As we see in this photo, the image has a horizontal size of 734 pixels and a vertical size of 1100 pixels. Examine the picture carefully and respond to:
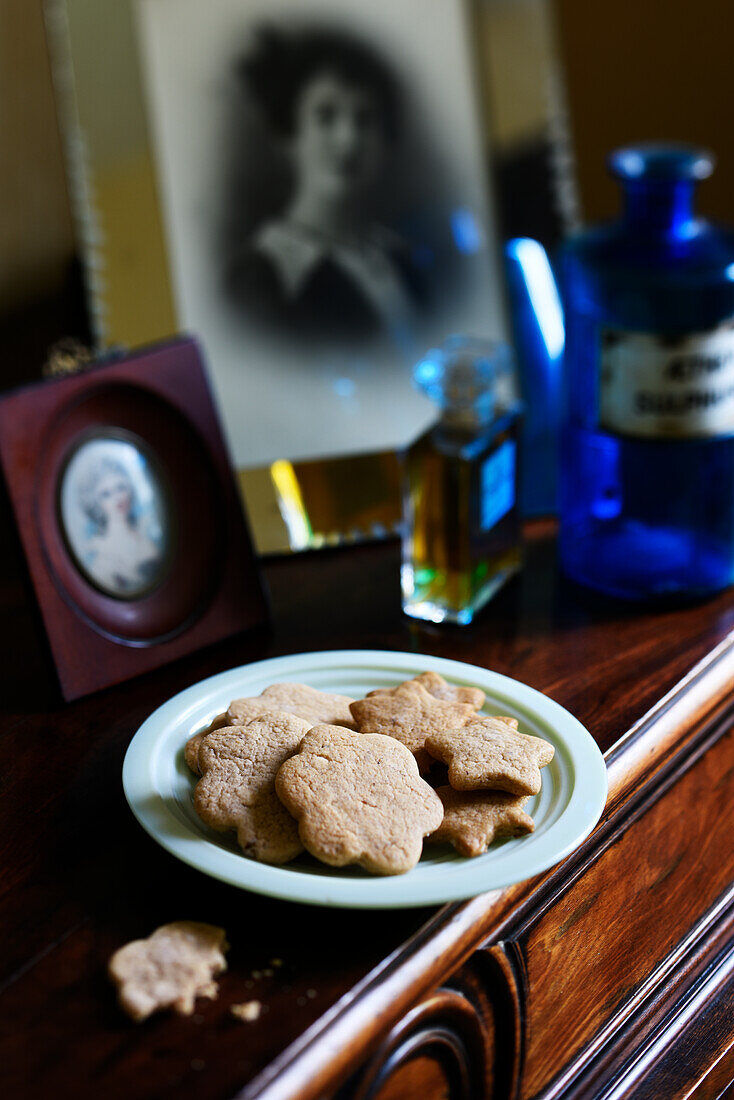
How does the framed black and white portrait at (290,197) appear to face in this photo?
toward the camera

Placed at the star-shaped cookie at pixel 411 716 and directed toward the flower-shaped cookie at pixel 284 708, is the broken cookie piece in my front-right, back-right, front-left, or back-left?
front-left

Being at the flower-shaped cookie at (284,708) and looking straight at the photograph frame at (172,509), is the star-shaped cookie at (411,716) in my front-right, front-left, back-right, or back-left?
back-right

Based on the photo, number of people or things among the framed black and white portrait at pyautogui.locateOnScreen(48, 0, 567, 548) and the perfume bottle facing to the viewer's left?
0

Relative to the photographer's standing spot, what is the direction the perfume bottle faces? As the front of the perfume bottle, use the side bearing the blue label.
facing the viewer and to the right of the viewer
